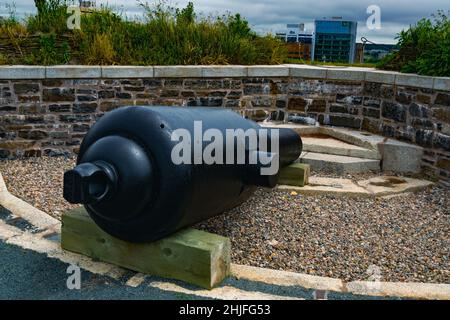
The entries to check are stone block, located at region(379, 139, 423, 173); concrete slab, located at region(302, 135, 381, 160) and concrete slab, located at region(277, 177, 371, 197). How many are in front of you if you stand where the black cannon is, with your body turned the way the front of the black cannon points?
3

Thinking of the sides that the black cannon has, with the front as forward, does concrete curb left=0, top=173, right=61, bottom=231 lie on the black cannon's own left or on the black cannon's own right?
on the black cannon's own left

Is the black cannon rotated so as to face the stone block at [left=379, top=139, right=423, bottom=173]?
yes

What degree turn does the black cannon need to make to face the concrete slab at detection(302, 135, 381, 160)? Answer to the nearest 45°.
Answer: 0° — it already faces it

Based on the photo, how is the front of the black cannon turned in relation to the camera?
facing away from the viewer and to the right of the viewer

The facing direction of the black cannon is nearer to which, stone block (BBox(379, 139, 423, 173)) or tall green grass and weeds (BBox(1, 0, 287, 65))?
the stone block

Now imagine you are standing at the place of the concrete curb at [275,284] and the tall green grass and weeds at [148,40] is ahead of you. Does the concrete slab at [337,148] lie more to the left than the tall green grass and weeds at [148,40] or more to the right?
right
